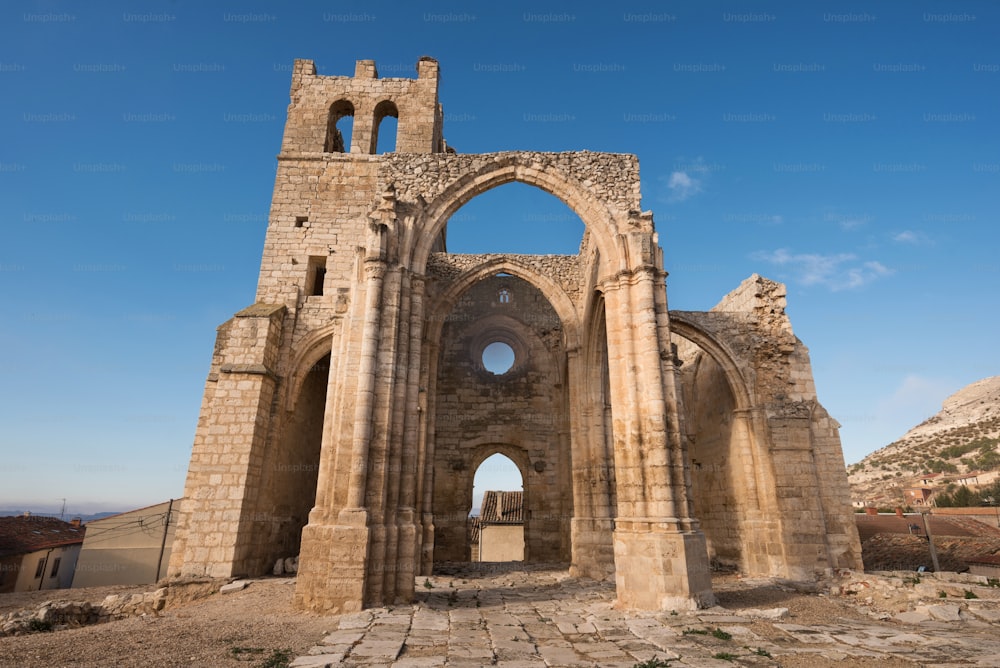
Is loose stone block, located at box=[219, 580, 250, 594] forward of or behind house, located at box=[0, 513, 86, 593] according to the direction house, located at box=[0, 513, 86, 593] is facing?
forward

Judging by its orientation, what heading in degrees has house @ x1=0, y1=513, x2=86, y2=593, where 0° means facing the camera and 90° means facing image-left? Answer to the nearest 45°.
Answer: approximately 315°

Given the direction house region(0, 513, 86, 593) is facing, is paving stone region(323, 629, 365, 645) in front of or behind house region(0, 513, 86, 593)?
in front
